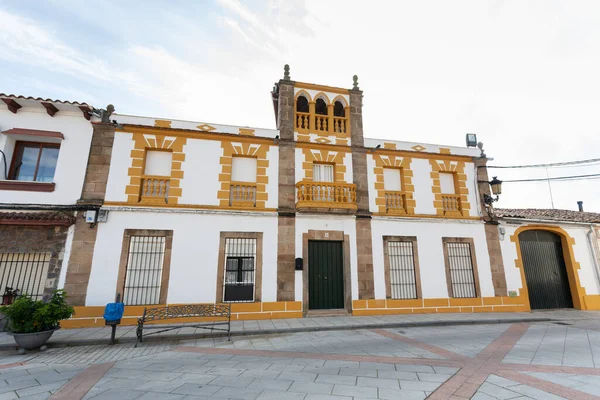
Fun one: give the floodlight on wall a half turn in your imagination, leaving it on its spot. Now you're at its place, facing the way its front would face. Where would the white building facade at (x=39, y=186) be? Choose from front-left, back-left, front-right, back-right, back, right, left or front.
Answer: back-left

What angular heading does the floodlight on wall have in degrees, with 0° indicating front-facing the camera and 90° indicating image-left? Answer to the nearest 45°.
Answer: approximately 0°

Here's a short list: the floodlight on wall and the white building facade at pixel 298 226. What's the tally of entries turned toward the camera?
2

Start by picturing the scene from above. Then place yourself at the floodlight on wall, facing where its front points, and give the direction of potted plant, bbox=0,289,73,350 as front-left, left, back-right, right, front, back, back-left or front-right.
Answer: front-right

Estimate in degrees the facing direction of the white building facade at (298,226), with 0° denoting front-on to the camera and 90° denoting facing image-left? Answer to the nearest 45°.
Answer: approximately 0°

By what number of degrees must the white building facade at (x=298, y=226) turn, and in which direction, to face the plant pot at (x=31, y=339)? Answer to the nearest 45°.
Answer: approximately 45° to its right

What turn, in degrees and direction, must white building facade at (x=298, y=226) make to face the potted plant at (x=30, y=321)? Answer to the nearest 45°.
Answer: approximately 45° to its right

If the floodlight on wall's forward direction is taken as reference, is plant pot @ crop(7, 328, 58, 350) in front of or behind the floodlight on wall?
in front
